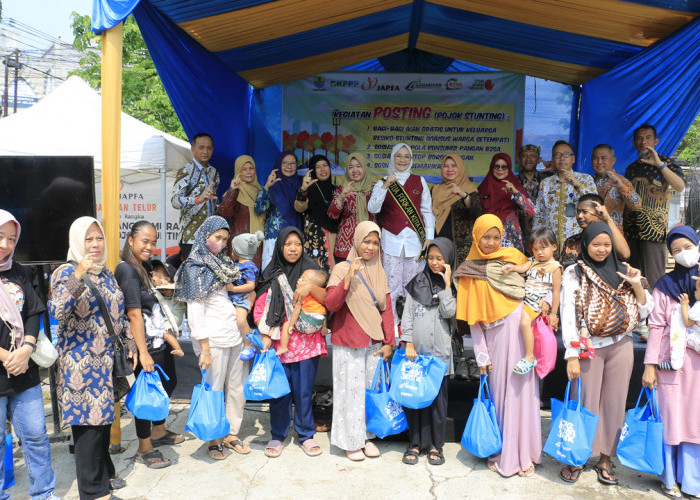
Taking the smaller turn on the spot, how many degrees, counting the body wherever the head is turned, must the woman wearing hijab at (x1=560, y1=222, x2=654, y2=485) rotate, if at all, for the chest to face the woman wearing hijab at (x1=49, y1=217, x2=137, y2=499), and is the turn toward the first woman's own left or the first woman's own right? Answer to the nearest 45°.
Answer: approximately 45° to the first woman's own right

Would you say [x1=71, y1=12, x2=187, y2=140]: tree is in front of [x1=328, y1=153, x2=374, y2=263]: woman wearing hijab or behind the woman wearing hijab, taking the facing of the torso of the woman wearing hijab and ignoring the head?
behind

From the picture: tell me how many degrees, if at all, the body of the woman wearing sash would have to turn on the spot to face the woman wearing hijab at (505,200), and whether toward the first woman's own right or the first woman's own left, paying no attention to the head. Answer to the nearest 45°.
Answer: approximately 90° to the first woman's own left

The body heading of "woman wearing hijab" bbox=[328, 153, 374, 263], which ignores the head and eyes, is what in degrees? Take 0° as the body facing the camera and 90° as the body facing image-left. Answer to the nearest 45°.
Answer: approximately 0°

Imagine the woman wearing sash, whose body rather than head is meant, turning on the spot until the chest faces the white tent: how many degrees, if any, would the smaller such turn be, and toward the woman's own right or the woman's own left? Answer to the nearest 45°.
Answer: approximately 90° to the woman's own right
